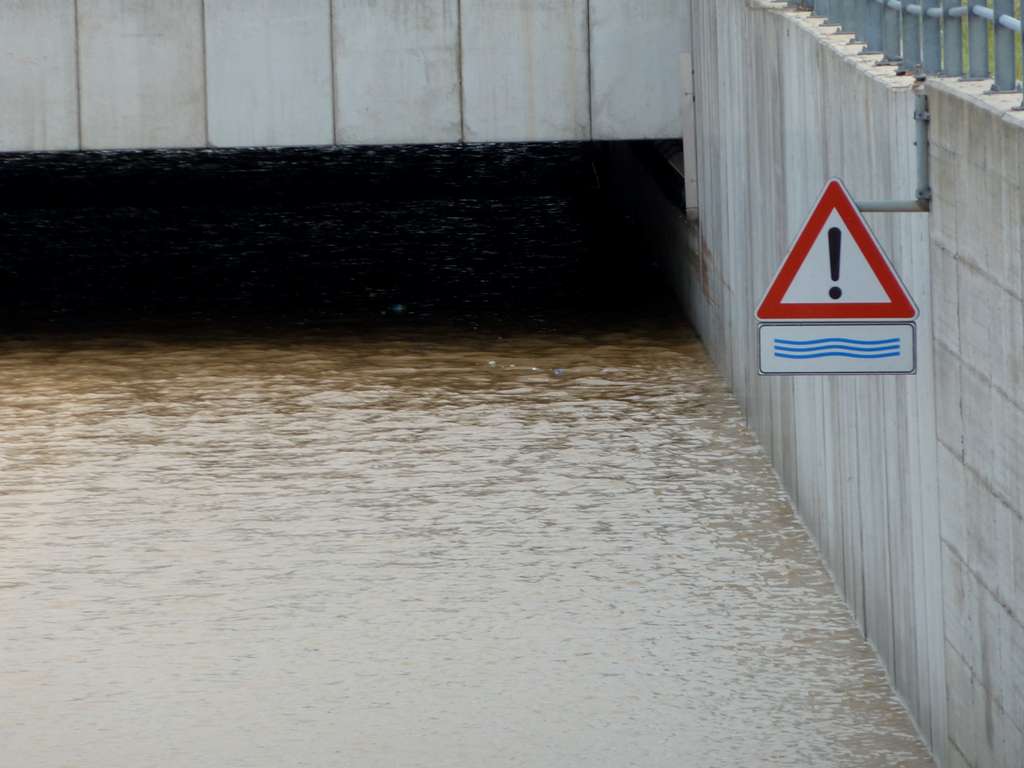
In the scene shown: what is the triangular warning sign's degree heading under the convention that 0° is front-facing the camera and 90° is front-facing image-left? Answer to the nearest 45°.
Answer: approximately 0°
